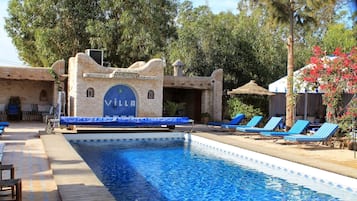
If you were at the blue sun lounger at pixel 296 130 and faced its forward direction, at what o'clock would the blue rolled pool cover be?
The blue rolled pool cover is roughly at 12 o'clock from the blue sun lounger.

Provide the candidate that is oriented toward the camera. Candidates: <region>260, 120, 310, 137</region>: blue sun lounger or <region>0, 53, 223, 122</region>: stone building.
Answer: the stone building

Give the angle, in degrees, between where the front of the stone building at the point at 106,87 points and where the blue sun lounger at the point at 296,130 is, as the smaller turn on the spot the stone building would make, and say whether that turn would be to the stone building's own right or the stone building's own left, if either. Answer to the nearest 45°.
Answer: approximately 45° to the stone building's own left

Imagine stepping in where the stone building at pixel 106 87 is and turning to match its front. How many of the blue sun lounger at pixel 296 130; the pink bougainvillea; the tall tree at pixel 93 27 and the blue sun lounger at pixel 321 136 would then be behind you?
1

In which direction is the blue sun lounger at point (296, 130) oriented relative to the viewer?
to the viewer's left

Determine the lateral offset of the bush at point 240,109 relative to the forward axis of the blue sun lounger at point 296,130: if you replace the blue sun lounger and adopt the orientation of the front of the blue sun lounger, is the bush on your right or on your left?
on your right

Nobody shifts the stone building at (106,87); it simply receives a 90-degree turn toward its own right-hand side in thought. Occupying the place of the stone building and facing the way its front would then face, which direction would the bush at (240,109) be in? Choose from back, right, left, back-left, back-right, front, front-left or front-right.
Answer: back

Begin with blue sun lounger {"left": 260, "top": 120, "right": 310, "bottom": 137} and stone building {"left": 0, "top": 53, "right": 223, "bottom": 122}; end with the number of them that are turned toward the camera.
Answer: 1

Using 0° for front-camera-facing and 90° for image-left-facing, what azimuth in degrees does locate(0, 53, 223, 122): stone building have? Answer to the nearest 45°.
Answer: approximately 0°

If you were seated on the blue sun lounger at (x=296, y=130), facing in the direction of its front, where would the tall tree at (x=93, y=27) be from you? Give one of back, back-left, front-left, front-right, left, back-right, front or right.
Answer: front-right

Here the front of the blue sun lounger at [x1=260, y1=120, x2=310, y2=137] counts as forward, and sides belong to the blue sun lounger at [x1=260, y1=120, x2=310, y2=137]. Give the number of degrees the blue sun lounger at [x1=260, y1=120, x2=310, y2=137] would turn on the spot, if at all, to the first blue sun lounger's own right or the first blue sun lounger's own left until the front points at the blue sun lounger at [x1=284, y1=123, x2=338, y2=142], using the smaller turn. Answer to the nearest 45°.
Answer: approximately 135° to the first blue sun lounger's own left

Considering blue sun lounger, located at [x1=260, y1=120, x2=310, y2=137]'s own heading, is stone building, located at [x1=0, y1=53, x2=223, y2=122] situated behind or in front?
in front

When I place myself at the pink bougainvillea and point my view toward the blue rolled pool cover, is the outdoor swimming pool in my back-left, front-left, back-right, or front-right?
front-left

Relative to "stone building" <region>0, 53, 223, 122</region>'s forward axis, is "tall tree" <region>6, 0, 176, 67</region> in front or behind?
behind

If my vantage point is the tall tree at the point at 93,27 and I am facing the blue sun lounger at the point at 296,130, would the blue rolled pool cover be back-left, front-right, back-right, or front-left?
front-right

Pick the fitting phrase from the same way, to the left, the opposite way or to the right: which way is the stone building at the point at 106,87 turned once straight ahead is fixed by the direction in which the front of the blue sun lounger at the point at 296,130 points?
to the left
